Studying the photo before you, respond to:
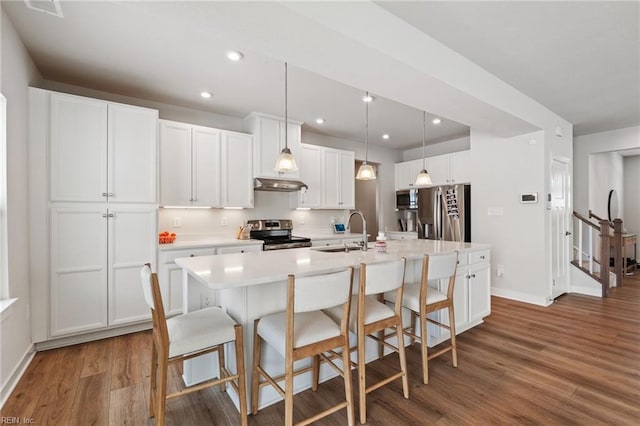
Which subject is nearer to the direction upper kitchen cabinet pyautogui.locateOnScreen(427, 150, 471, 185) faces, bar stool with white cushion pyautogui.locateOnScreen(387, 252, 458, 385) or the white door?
the bar stool with white cushion

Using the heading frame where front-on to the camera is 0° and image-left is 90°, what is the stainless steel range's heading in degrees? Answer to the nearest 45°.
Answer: approximately 315°

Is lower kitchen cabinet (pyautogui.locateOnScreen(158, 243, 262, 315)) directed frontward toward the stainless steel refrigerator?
no

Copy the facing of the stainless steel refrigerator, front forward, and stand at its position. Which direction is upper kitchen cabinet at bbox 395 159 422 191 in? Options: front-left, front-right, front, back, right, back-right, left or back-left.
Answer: right

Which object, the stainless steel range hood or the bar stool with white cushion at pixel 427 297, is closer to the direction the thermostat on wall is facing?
the bar stool with white cushion

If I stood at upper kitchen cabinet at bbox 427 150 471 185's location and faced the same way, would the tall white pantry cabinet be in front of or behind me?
in front

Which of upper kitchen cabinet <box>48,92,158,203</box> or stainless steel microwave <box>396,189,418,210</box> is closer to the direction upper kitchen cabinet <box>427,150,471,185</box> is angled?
the upper kitchen cabinet

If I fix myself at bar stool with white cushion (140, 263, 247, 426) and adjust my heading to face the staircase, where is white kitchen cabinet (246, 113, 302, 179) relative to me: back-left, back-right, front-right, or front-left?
front-left

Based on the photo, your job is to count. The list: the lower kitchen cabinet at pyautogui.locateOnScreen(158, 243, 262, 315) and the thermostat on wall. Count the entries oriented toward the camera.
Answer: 2

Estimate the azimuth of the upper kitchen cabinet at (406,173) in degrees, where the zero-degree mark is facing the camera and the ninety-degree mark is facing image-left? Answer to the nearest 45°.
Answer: approximately 45°

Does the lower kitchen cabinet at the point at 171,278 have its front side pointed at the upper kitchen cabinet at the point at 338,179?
no

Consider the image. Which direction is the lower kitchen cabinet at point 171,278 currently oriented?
toward the camera

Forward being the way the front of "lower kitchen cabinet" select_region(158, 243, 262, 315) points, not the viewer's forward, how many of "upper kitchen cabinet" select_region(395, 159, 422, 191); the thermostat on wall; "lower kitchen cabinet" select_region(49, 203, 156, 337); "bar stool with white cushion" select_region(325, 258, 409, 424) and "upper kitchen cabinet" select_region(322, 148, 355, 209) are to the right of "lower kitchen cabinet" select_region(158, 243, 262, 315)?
1
